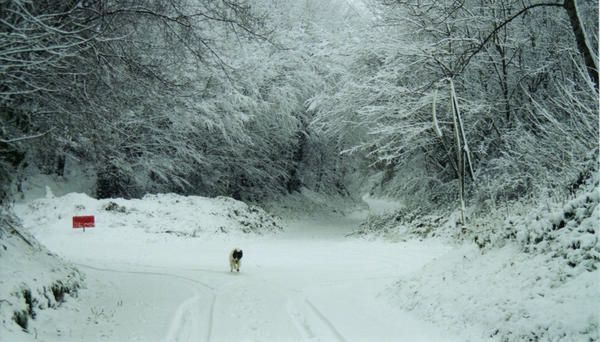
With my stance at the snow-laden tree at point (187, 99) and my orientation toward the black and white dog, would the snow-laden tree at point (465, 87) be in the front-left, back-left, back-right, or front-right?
front-left

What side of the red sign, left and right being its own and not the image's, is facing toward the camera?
front

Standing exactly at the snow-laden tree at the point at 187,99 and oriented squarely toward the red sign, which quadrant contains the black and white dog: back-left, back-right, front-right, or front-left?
front-left

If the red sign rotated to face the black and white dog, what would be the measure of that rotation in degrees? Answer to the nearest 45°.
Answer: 0° — it already faces it

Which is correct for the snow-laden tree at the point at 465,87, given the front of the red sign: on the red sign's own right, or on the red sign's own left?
on the red sign's own left

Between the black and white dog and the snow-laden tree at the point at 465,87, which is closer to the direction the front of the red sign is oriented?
the black and white dog

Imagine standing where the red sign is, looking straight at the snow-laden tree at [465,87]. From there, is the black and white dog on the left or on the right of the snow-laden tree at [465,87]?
right
